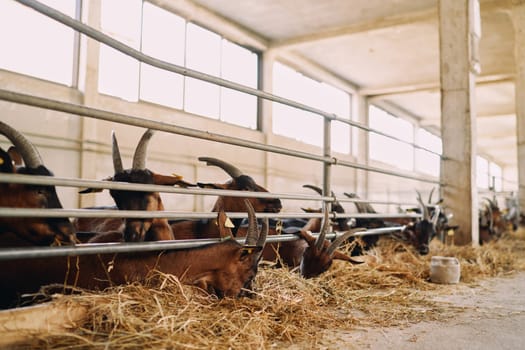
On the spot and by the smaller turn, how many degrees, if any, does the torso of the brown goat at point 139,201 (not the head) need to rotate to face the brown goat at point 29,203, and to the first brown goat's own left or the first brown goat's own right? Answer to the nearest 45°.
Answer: approximately 90° to the first brown goat's own right

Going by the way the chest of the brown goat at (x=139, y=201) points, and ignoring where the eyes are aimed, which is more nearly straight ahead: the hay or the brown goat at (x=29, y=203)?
the hay

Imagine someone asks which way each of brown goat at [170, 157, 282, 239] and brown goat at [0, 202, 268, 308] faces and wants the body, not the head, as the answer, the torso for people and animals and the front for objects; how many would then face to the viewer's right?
2

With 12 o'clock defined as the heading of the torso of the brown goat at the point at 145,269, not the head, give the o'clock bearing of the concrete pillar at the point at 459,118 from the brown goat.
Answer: The concrete pillar is roughly at 11 o'clock from the brown goat.

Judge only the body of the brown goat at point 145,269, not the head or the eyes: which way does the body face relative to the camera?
to the viewer's right

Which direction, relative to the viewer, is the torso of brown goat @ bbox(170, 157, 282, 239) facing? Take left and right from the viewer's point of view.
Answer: facing to the right of the viewer

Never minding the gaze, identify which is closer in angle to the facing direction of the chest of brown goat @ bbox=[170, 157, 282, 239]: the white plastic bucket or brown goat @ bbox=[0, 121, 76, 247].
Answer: the white plastic bucket

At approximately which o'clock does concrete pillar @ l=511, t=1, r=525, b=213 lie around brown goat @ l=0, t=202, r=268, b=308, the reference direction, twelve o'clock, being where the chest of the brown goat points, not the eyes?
The concrete pillar is roughly at 11 o'clock from the brown goat.

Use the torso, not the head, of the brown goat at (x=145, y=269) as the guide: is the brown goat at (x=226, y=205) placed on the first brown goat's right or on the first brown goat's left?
on the first brown goat's left

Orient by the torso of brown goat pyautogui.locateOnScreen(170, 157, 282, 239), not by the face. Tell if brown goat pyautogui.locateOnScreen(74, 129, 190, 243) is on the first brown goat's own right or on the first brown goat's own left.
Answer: on the first brown goat's own right
